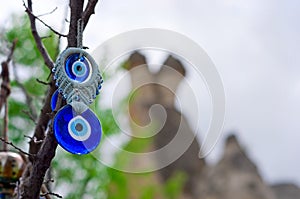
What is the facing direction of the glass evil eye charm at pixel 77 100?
toward the camera

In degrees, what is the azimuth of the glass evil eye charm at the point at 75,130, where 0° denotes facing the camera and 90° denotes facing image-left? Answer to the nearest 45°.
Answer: approximately 0°

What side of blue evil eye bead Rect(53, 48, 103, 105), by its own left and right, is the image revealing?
front
